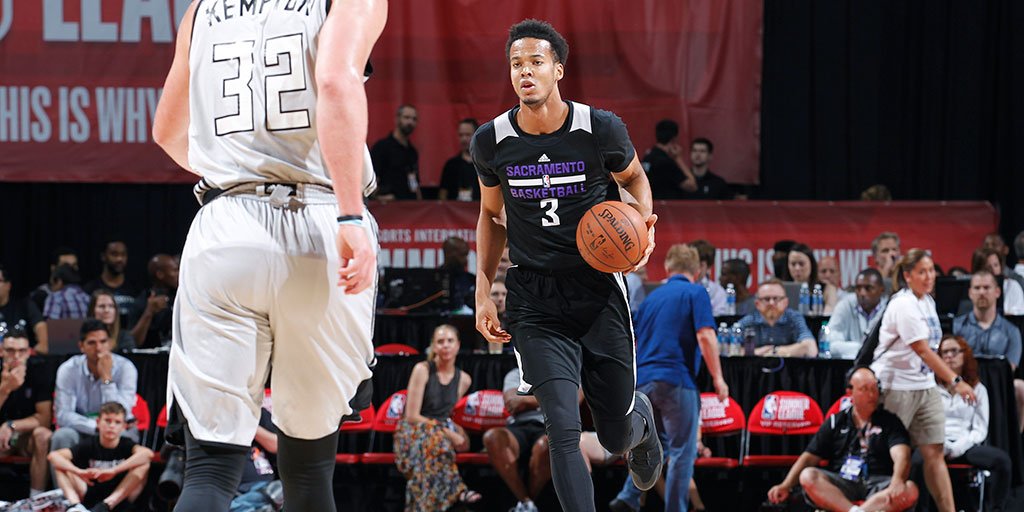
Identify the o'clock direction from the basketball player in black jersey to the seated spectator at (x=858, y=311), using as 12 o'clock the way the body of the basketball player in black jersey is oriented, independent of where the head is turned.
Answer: The seated spectator is roughly at 7 o'clock from the basketball player in black jersey.

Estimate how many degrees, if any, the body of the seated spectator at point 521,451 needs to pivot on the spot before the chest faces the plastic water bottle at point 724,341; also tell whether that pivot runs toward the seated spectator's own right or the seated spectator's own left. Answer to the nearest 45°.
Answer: approximately 135° to the seated spectator's own left

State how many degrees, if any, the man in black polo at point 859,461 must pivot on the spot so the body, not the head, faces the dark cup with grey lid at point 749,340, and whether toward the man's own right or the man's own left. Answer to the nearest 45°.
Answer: approximately 135° to the man's own right

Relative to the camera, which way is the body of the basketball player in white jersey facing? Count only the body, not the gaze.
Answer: away from the camera

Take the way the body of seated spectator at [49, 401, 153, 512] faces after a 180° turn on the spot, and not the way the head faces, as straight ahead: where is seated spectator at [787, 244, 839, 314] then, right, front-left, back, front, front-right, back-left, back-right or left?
right

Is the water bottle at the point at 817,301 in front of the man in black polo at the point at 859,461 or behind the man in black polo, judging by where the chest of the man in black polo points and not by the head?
behind

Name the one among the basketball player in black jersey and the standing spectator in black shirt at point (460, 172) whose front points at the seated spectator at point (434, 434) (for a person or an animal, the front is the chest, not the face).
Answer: the standing spectator in black shirt at point (460, 172)

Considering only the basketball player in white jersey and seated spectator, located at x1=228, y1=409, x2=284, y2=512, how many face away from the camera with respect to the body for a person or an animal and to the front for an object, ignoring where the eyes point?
1

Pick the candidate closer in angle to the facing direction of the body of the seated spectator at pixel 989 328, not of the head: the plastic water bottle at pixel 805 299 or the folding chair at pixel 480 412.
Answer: the folding chair

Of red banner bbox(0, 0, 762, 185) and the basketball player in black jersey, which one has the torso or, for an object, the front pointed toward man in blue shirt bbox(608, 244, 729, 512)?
the red banner

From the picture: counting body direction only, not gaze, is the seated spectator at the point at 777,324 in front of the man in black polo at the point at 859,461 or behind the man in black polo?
behind

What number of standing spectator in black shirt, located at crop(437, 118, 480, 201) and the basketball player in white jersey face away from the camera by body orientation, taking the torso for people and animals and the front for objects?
1

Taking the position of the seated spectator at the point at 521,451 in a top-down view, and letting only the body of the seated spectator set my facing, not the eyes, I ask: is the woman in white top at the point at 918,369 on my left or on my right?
on my left

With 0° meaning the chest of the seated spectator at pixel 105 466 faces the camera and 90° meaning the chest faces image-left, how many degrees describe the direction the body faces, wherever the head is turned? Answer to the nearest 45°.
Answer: approximately 0°

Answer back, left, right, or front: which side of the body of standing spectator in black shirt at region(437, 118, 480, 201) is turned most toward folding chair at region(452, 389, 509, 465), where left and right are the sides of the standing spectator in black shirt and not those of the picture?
front
